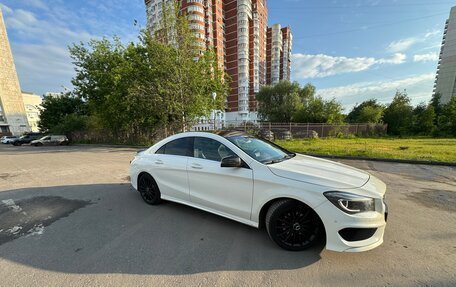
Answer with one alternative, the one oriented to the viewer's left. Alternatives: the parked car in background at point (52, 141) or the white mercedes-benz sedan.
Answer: the parked car in background

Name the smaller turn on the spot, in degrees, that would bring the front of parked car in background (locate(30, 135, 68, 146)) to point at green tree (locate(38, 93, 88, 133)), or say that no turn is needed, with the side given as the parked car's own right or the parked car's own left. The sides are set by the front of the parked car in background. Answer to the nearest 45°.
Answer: approximately 90° to the parked car's own right

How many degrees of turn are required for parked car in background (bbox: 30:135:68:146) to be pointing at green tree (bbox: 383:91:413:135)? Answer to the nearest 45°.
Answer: approximately 135° to its left

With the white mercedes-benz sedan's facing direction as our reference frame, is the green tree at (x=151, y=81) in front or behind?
behind

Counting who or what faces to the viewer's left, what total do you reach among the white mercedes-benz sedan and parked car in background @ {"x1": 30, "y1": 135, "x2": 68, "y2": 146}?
1

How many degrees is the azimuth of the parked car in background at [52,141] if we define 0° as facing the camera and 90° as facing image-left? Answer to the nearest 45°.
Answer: approximately 90°

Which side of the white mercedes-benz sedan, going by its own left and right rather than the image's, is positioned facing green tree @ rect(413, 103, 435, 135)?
left

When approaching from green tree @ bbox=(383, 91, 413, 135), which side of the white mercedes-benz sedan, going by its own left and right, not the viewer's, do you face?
left

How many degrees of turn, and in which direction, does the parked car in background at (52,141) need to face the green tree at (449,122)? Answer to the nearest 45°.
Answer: approximately 135° to its left

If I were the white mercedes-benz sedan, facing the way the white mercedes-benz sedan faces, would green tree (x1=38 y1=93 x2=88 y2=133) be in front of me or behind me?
behind

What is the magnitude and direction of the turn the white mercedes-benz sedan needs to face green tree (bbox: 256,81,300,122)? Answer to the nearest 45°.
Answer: approximately 135° to its left
